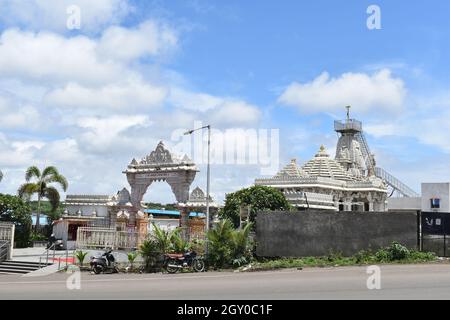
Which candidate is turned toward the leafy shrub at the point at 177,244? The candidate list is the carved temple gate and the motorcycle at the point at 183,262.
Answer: the carved temple gate

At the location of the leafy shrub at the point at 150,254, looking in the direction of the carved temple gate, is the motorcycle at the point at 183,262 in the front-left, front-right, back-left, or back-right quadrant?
back-right

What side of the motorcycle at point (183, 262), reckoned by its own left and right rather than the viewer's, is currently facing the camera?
right

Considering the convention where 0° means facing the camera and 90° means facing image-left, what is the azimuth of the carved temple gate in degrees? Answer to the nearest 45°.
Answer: approximately 0°

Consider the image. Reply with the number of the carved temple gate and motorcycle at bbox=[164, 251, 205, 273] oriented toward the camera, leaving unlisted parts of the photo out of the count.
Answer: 1

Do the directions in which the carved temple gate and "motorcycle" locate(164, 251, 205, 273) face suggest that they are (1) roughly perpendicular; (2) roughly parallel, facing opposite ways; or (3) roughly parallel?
roughly perpendicular
